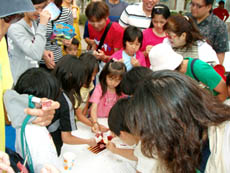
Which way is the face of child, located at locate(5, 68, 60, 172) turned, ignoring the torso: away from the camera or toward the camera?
away from the camera

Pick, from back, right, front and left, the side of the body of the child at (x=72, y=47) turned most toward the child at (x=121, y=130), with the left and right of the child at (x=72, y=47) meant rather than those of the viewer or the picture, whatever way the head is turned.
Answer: front

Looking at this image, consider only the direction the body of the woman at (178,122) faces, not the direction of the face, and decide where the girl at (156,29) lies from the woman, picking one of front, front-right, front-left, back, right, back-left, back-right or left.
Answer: front-right

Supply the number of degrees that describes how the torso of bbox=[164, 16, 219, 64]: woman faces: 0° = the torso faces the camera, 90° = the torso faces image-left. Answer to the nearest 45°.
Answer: approximately 90°

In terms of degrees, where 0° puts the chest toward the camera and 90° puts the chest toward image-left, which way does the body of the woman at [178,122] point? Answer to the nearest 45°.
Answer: approximately 135°

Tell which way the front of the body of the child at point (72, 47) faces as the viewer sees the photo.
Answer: toward the camera
